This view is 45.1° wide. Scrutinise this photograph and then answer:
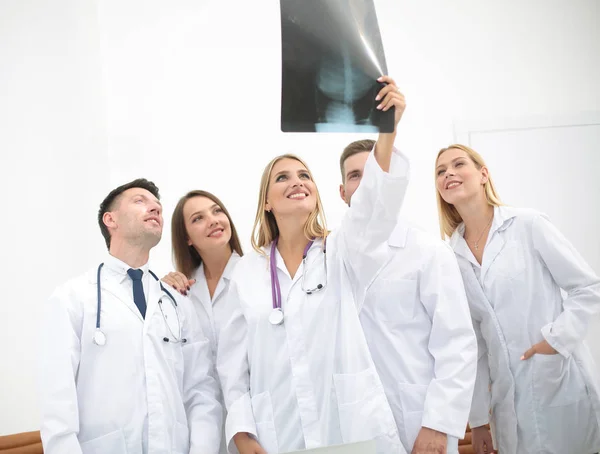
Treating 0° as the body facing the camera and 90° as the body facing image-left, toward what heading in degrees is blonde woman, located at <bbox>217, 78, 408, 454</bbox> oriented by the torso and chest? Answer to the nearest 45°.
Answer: approximately 0°

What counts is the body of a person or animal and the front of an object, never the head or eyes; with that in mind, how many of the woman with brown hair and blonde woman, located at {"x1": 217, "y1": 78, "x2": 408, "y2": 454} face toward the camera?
2

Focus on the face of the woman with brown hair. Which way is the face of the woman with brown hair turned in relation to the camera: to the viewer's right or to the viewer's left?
to the viewer's right

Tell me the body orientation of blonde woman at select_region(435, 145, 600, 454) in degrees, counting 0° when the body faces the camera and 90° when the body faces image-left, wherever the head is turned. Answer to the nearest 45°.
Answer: approximately 45°

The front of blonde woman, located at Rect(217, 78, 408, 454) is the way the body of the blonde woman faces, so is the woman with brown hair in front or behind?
behind
